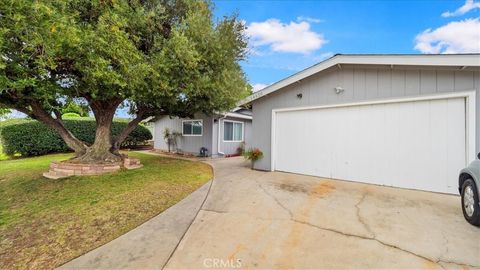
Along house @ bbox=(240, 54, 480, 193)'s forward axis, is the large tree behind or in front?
in front

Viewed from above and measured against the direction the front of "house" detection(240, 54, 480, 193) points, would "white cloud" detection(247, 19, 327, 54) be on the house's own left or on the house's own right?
on the house's own right

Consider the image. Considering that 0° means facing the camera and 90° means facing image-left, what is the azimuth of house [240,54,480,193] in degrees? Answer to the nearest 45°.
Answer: approximately 45°
